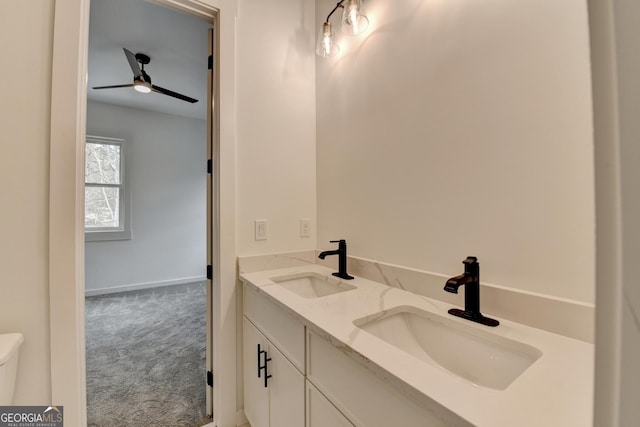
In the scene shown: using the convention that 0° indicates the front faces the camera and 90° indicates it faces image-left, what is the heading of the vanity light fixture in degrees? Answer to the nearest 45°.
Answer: approximately 45°

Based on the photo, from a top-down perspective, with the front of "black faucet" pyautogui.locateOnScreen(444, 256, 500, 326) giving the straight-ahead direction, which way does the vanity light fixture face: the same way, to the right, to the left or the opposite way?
the same way

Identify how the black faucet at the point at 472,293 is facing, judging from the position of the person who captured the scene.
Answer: facing the viewer and to the left of the viewer

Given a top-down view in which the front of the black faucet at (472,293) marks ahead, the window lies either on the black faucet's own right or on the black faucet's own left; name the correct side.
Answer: on the black faucet's own right

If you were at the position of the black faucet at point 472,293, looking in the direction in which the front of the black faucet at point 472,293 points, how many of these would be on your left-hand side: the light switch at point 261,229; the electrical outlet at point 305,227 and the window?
0

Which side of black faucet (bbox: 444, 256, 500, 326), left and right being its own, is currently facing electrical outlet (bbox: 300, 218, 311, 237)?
right

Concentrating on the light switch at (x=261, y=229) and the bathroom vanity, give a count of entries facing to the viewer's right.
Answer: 0

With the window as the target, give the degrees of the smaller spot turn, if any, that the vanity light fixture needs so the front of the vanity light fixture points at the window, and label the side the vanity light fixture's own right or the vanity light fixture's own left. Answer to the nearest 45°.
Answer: approximately 90° to the vanity light fixture's own right

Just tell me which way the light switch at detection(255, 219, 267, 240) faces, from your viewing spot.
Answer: facing the viewer

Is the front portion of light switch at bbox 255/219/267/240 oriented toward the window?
no

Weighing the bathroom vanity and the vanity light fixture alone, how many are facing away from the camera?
0

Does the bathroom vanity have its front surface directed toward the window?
no

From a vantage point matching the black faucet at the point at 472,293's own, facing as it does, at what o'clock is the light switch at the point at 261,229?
The light switch is roughly at 2 o'clock from the black faucet.
